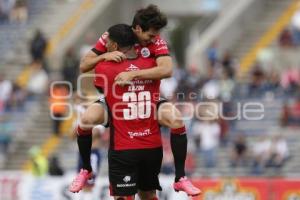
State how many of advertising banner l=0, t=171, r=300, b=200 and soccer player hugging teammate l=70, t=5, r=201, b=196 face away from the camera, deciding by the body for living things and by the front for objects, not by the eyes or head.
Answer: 0

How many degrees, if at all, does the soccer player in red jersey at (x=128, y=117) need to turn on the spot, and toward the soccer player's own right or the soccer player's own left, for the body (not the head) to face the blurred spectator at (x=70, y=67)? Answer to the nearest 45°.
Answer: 0° — they already face them

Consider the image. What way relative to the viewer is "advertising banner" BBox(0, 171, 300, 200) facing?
toward the camera

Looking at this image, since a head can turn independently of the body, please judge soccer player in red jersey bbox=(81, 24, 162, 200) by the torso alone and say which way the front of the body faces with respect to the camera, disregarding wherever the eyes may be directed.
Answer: away from the camera

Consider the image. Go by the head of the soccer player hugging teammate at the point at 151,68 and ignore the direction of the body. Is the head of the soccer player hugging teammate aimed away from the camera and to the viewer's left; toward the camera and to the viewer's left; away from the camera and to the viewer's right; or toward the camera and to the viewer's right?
toward the camera and to the viewer's left

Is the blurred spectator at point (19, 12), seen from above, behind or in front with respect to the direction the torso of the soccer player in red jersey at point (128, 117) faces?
in front

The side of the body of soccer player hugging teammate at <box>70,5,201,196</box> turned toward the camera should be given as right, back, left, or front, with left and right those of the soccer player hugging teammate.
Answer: front

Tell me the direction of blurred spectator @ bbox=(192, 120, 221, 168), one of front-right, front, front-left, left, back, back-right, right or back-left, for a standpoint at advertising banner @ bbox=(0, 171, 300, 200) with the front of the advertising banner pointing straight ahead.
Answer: back

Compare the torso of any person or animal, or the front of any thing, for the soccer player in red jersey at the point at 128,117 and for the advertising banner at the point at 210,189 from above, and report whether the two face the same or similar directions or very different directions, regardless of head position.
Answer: very different directions
